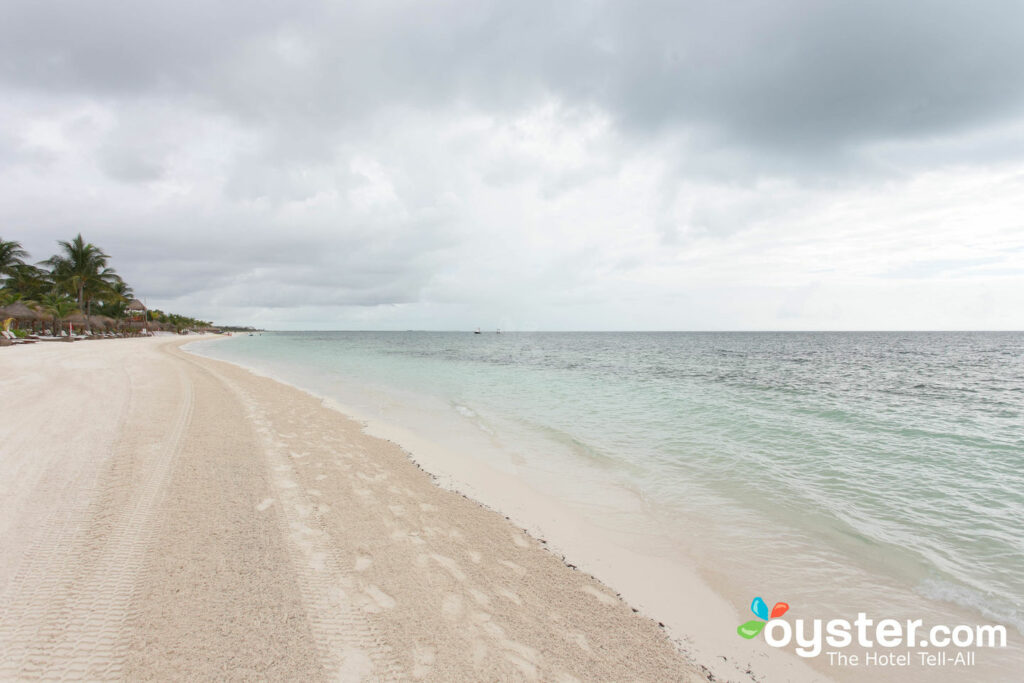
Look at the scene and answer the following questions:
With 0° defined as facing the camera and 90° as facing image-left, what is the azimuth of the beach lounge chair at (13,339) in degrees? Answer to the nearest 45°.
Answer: approximately 270°

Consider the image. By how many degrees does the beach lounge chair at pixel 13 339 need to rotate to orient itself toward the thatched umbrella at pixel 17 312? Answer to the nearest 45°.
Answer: approximately 90° to its left
